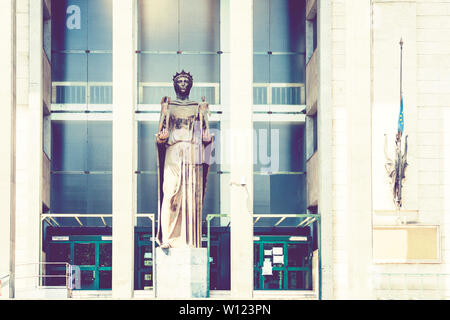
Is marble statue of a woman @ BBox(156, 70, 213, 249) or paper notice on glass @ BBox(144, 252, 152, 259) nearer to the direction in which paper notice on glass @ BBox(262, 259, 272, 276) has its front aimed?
the marble statue of a woman

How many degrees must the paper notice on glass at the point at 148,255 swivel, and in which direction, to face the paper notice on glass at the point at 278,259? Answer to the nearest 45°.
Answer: approximately 90° to its left

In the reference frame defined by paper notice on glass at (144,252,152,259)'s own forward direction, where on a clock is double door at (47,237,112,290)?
The double door is roughly at 3 o'clock from the paper notice on glass.

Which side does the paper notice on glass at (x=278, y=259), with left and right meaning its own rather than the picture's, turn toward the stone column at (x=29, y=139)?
right

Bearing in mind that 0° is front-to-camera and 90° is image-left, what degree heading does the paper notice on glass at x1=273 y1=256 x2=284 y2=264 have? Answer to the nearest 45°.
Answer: approximately 0°

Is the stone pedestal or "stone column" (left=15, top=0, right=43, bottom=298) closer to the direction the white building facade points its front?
the stone pedestal

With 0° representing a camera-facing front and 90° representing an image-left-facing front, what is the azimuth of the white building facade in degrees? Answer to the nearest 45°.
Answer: approximately 0°

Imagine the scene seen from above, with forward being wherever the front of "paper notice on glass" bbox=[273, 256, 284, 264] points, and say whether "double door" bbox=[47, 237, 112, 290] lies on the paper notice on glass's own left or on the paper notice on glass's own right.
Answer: on the paper notice on glass's own right

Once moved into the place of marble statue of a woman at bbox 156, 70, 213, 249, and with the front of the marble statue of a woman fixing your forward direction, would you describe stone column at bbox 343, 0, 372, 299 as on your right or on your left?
on your left
